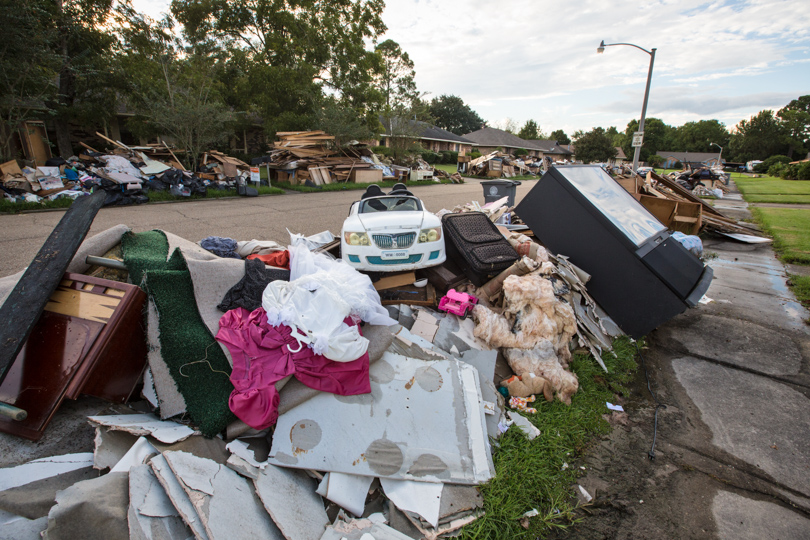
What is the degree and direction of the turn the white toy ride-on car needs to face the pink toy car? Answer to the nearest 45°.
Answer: approximately 45° to its left

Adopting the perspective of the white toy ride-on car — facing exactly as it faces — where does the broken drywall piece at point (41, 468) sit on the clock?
The broken drywall piece is roughly at 1 o'clock from the white toy ride-on car.

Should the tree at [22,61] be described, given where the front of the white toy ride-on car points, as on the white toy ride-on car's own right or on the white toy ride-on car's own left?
on the white toy ride-on car's own right

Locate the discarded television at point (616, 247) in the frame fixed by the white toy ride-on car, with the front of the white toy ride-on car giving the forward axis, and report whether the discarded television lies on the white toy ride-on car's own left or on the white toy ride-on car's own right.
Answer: on the white toy ride-on car's own left

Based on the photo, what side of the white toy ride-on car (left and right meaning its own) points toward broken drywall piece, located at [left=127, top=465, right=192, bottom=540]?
front

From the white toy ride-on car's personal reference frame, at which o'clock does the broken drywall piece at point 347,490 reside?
The broken drywall piece is roughly at 12 o'clock from the white toy ride-on car.

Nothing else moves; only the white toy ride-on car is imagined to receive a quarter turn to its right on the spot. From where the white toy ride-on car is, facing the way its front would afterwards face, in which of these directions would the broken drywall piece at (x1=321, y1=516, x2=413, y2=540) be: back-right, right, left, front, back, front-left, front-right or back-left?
left

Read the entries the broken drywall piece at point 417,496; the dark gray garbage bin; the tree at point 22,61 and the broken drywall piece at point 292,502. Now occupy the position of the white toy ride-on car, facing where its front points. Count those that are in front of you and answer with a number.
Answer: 2

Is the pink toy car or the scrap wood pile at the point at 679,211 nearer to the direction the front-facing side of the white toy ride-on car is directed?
the pink toy car

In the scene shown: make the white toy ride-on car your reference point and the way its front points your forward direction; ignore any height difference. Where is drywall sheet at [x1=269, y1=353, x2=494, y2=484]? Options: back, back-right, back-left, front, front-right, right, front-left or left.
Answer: front

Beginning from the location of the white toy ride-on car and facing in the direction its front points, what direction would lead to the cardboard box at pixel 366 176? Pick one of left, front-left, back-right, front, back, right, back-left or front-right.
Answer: back

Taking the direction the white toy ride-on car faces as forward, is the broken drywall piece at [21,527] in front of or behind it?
in front

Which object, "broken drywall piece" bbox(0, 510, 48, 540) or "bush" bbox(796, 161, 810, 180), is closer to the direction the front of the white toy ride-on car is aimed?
the broken drywall piece

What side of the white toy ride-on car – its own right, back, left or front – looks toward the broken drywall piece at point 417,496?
front

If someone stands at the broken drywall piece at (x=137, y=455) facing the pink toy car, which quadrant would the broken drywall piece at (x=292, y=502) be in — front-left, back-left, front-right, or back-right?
front-right

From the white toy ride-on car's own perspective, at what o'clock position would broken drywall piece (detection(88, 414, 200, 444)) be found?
The broken drywall piece is roughly at 1 o'clock from the white toy ride-on car.

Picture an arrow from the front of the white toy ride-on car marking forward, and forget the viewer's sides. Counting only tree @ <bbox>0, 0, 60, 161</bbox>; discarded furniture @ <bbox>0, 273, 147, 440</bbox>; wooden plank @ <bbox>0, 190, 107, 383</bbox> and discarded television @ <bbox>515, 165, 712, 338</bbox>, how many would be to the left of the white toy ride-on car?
1

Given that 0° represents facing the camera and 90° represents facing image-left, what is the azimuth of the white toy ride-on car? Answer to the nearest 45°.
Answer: approximately 0°

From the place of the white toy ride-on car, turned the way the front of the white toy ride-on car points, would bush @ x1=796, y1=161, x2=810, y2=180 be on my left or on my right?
on my left
